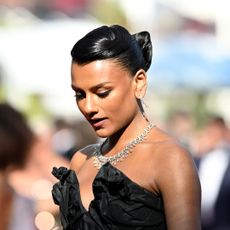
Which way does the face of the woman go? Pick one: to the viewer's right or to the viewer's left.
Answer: to the viewer's left

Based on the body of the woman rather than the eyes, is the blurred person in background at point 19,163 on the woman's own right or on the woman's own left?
on the woman's own right

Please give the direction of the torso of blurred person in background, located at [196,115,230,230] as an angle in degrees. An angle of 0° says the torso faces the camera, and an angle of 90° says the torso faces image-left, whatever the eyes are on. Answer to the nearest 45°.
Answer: approximately 45°

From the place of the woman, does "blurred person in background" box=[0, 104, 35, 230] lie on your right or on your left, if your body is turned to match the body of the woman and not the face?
on your right

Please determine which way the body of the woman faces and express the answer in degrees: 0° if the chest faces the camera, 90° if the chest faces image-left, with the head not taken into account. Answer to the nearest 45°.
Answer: approximately 45°
